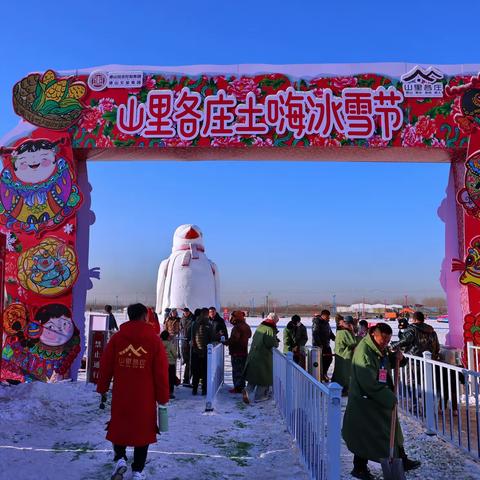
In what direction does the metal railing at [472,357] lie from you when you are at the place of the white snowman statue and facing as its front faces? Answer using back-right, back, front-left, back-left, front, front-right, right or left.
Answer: front-left

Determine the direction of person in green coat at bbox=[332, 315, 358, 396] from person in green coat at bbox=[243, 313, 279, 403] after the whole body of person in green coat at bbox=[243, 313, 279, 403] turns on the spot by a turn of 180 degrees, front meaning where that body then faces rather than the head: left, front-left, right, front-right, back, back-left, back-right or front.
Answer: back-left

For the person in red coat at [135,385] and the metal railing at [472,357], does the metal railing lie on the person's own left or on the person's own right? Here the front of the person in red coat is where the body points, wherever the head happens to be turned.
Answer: on the person's own right

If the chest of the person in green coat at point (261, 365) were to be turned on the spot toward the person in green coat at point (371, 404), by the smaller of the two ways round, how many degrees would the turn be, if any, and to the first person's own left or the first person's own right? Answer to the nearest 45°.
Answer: approximately 135° to the first person's own right

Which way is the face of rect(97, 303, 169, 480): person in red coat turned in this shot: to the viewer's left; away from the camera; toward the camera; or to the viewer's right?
away from the camera

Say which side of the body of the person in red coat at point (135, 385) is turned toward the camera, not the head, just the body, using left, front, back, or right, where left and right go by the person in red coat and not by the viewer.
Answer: back

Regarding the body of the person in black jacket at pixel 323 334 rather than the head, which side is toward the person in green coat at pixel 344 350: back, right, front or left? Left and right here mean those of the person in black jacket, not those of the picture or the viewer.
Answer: right

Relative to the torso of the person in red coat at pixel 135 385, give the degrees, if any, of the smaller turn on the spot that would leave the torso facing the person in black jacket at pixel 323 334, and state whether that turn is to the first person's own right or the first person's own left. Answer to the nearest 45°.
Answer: approximately 45° to the first person's own right

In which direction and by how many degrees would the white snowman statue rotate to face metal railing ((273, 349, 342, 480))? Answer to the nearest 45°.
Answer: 0° — it already faces it

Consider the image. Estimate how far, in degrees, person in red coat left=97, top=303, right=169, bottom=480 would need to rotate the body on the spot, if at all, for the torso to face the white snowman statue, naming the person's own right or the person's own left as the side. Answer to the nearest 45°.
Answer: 0° — they already face it
